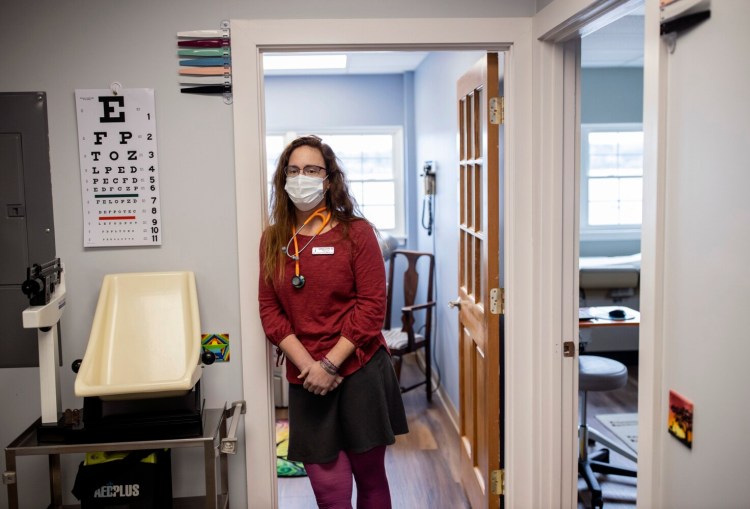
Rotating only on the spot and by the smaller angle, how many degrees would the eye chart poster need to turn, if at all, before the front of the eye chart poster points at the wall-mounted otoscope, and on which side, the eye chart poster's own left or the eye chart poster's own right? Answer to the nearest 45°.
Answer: approximately 135° to the eye chart poster's own left

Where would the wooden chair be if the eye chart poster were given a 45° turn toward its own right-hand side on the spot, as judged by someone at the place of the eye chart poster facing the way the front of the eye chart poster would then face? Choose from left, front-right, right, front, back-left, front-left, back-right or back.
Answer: back

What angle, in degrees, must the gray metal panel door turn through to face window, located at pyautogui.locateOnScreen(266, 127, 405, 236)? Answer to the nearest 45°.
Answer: approximately 135° to its left

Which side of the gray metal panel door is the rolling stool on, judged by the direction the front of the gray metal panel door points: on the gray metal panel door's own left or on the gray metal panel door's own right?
on the gray metal panel door's own left

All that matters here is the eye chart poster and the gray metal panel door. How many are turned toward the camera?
2

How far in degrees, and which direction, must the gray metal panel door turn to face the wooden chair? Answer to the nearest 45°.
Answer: approximately 135° to its left

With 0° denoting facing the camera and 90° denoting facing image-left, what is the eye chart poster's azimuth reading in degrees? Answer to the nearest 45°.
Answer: approximately 0°

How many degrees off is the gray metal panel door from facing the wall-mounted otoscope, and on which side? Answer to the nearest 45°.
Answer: approximately 135° to its left

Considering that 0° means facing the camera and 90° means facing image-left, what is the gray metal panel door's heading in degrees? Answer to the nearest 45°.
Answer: approximately 0°

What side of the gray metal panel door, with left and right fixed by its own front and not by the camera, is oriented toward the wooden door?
left

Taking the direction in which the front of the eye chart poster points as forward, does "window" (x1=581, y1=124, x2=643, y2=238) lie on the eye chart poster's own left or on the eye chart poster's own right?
on the eye chart poster's own left
